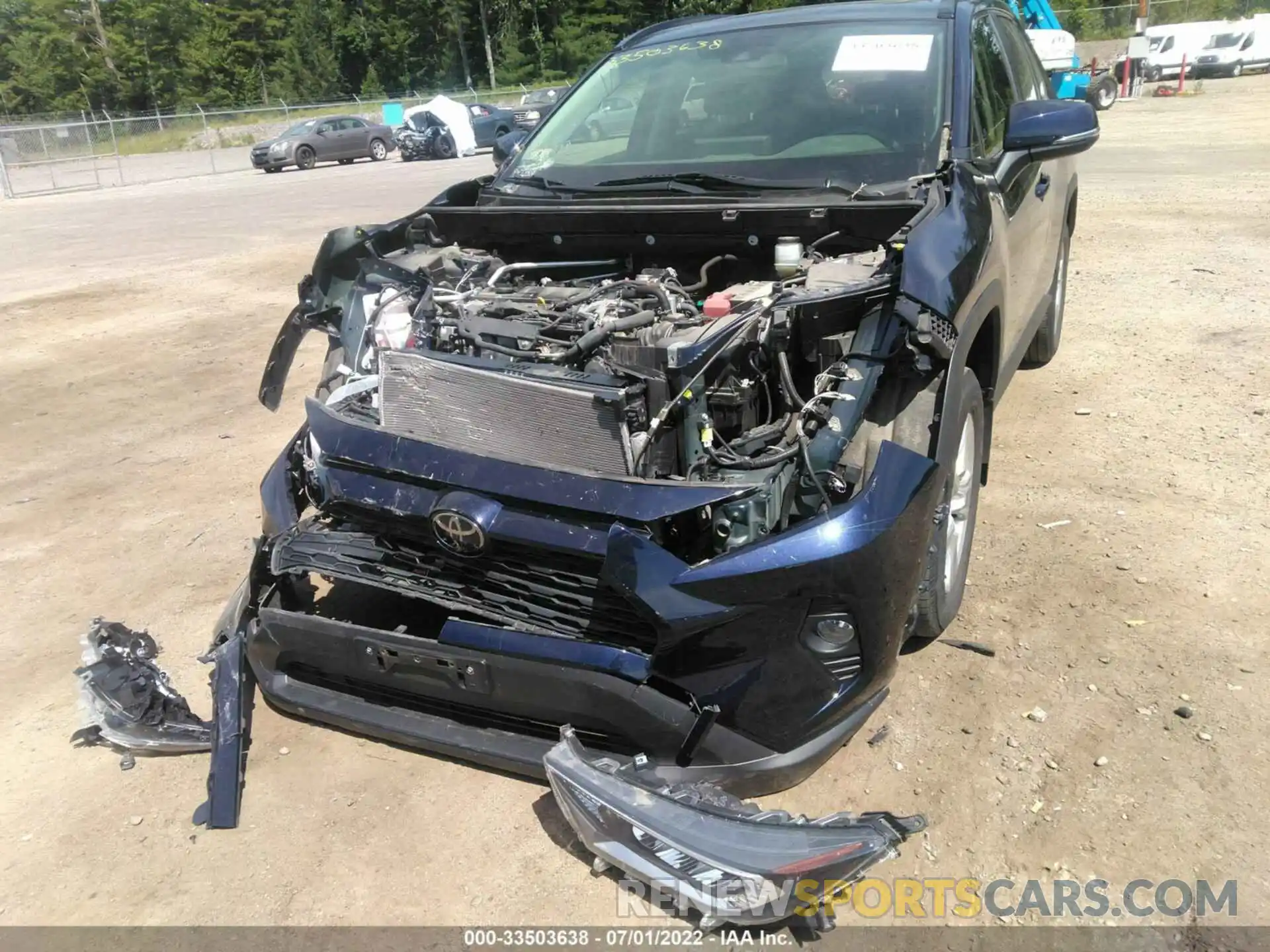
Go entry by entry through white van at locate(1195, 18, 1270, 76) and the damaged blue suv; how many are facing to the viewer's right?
0

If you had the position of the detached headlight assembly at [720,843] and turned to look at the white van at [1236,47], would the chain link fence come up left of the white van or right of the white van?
left

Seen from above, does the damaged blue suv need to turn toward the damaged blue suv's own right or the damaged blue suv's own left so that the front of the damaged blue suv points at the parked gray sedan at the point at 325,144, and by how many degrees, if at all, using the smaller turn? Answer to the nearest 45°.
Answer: approximately 135° to the damaged blue suv's own right

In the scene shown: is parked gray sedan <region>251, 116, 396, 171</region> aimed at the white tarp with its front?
no

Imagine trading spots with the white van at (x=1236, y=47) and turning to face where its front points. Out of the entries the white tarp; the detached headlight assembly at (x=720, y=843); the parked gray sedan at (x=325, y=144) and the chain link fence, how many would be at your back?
0

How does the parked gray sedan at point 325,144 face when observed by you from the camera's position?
facing the viewer and to the left of the viewer

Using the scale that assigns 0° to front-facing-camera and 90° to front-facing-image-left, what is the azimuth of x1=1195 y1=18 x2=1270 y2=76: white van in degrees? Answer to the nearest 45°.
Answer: approximately 45°

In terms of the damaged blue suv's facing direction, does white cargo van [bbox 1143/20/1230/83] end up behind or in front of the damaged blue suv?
behind

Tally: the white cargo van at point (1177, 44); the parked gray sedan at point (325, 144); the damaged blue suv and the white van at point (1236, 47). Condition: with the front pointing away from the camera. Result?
0

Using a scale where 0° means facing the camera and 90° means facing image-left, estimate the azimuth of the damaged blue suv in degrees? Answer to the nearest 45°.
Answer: approximately 45°

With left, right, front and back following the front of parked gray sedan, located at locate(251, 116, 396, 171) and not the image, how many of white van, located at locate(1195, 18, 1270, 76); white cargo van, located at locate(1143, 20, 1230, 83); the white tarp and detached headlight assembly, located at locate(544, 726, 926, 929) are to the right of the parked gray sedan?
0

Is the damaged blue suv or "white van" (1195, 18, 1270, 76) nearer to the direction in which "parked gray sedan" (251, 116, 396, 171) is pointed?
the damaged blue suv

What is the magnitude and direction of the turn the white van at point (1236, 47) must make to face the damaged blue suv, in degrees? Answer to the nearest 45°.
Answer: approximately 45° to its left

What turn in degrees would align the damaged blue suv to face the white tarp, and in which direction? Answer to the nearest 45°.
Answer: approximately 135° to its right

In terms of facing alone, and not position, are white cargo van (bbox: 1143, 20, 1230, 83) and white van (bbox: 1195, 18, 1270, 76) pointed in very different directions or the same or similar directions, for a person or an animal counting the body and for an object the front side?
same or similar directions

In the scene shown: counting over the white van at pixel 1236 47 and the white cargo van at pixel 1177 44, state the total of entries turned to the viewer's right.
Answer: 0

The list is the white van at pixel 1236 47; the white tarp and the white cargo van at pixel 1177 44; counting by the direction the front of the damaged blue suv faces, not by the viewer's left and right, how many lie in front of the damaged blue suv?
0

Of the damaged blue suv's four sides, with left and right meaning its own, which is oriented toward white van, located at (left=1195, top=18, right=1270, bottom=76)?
back

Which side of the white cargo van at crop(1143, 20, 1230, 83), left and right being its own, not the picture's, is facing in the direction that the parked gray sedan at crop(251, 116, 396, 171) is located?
front

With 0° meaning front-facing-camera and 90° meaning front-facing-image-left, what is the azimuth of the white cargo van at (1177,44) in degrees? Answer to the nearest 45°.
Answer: approximately 45°
